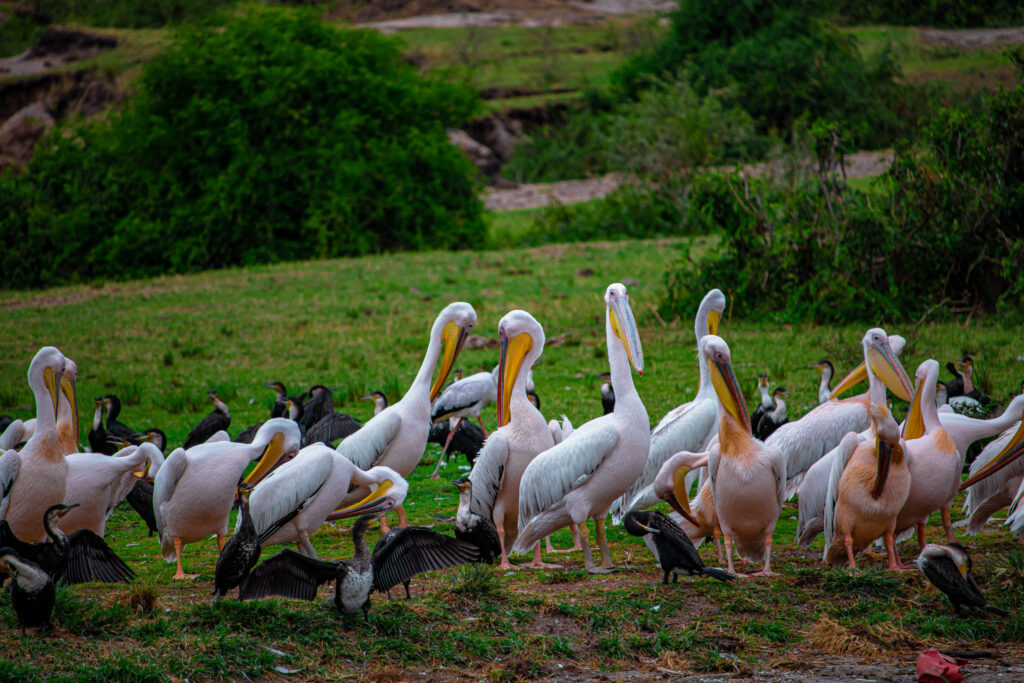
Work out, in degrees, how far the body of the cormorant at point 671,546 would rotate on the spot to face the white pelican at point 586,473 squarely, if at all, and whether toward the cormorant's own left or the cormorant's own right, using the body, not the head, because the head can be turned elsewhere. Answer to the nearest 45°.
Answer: approximately 45° to the cormorant's own right

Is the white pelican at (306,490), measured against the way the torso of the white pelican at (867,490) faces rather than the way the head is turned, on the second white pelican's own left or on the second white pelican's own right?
on the second white pelican's own right

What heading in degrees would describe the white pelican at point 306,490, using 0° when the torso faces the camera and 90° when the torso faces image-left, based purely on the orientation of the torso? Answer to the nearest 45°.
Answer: approximately 270°

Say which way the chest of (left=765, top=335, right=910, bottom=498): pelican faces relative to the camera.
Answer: to the viewer's right

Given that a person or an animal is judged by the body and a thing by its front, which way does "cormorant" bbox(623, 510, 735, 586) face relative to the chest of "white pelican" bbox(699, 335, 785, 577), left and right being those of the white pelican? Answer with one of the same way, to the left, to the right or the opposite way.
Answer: to the right

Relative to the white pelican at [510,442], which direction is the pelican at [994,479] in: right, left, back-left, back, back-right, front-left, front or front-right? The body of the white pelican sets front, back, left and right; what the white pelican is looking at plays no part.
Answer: front-left

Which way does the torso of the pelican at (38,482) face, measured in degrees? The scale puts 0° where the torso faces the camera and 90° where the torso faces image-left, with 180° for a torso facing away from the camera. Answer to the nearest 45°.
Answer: approximately 315°

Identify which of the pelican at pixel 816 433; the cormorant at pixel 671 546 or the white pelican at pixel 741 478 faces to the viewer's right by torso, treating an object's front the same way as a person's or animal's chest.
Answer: the pelican

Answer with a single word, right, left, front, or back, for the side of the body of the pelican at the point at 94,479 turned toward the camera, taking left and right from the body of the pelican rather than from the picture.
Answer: right

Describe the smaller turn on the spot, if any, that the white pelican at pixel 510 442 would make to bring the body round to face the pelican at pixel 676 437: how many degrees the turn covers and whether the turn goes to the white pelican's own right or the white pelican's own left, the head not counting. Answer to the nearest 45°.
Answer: approximately 90° to the white pelican's own left

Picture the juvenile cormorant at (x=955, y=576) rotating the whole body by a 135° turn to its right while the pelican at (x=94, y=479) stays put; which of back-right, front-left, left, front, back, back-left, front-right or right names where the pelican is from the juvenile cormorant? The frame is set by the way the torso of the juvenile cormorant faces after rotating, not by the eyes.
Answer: back-left

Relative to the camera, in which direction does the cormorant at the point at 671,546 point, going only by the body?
to the viewer's left
